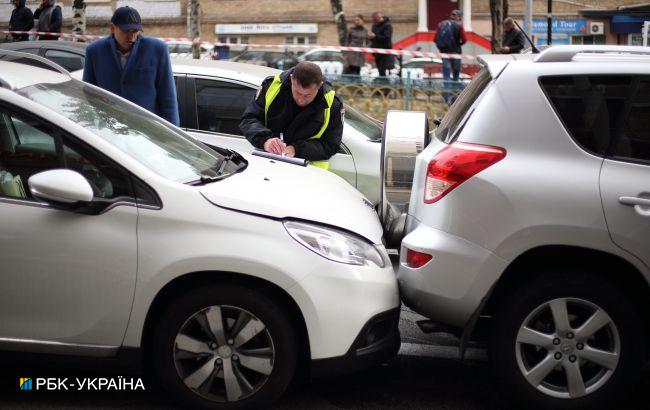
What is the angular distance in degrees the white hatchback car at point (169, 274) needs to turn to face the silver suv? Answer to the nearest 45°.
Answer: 0° — it already faces it

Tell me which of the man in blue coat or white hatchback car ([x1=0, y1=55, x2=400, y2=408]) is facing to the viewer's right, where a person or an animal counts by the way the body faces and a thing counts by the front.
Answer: the white hatchback car

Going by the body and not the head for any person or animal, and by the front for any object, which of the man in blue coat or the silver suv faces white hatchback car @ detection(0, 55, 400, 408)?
the man in blue coat

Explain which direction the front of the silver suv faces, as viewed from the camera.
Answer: facing to the right of the viewer

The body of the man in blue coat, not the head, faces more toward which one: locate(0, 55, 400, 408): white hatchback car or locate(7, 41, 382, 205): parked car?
the white hatchback car

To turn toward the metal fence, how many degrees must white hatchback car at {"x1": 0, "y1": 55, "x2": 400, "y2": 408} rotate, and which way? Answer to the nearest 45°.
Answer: approximately 90° to its left

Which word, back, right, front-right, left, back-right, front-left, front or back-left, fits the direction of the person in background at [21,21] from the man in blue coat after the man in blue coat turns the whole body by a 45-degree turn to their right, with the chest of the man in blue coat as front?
back-right

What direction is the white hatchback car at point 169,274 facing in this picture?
to the viewer's right

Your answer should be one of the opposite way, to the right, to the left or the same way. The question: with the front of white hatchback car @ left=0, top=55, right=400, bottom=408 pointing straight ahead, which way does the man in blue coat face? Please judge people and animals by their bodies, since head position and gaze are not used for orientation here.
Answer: to the right

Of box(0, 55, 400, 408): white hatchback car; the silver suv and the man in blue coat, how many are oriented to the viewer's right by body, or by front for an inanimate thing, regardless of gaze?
2

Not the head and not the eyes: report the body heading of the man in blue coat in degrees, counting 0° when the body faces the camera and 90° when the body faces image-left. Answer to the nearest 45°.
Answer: approximately 0°
